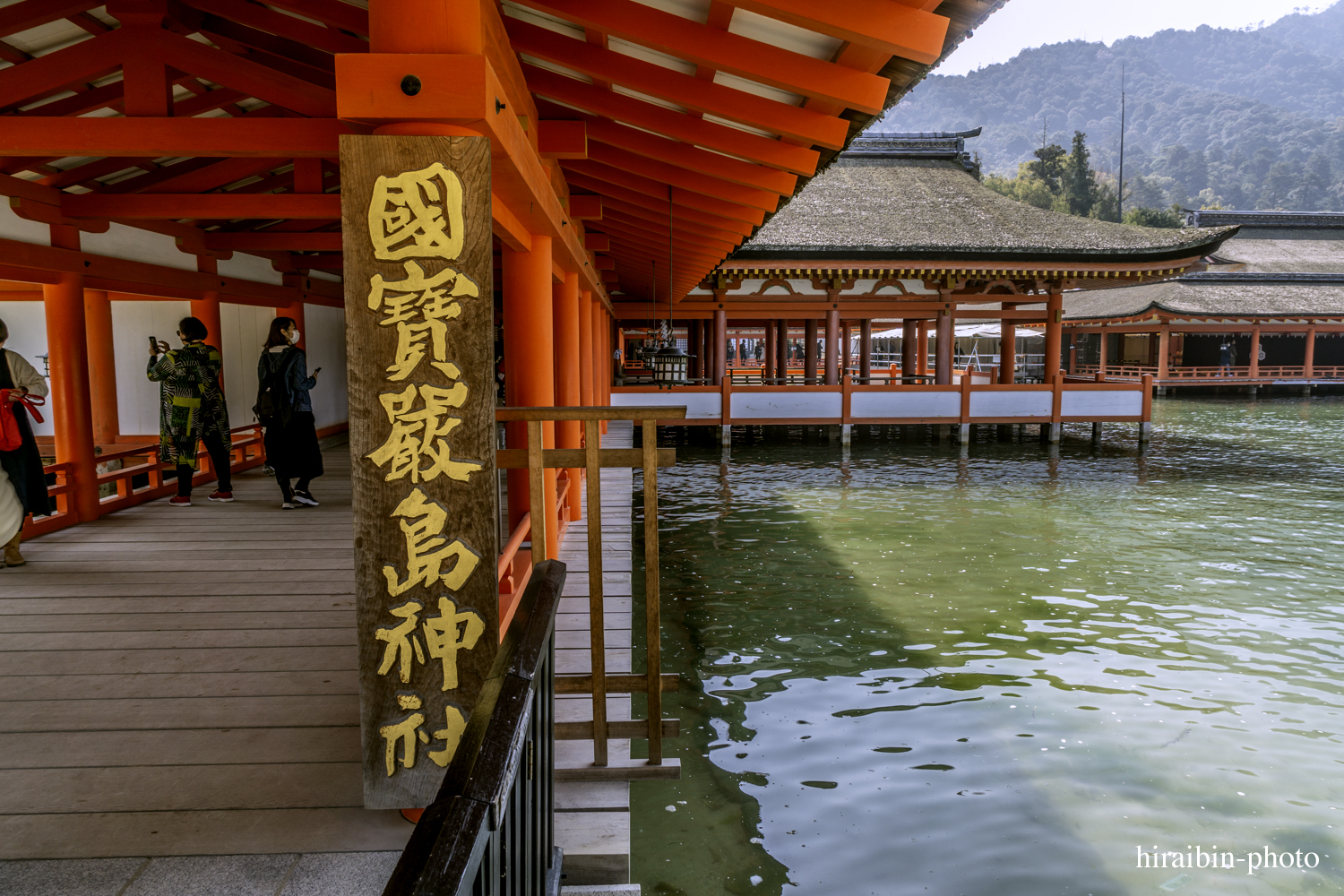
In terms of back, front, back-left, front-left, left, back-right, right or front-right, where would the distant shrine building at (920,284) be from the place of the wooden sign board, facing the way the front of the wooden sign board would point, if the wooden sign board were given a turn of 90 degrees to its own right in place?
back-right

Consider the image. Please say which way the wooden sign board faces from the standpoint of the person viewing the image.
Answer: facing the viewer

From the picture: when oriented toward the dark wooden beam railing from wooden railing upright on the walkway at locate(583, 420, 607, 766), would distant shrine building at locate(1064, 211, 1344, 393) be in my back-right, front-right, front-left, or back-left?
back-left

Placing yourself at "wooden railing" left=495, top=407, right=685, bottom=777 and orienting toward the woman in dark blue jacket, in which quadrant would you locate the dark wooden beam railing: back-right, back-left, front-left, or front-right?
back-left

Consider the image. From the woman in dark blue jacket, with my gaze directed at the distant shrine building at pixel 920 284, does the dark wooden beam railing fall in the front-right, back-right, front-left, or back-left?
back-right

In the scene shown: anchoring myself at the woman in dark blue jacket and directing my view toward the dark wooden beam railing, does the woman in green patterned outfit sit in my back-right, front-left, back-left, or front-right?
back-right

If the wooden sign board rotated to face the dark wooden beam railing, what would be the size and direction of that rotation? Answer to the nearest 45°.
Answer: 0° — it already faces it

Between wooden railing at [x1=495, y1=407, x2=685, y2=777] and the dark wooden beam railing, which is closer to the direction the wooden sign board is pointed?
the dark wooden beam railing

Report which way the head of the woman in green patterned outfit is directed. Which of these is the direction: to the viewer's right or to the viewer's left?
to the viewer's left

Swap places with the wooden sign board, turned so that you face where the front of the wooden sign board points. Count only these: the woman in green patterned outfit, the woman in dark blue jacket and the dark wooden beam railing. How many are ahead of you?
1

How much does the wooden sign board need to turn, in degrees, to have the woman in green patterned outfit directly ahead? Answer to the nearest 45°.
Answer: approximately 180°

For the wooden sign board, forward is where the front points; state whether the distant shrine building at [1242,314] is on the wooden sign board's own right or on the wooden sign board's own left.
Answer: on the wooden sign board's own left

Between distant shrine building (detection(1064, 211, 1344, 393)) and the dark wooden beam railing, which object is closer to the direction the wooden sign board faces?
the dark wooden beam railing

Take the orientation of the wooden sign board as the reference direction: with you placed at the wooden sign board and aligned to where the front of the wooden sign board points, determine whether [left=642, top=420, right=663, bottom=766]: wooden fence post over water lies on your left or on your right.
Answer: on your left

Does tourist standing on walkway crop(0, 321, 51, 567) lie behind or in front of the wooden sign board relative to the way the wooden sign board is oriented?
behind
